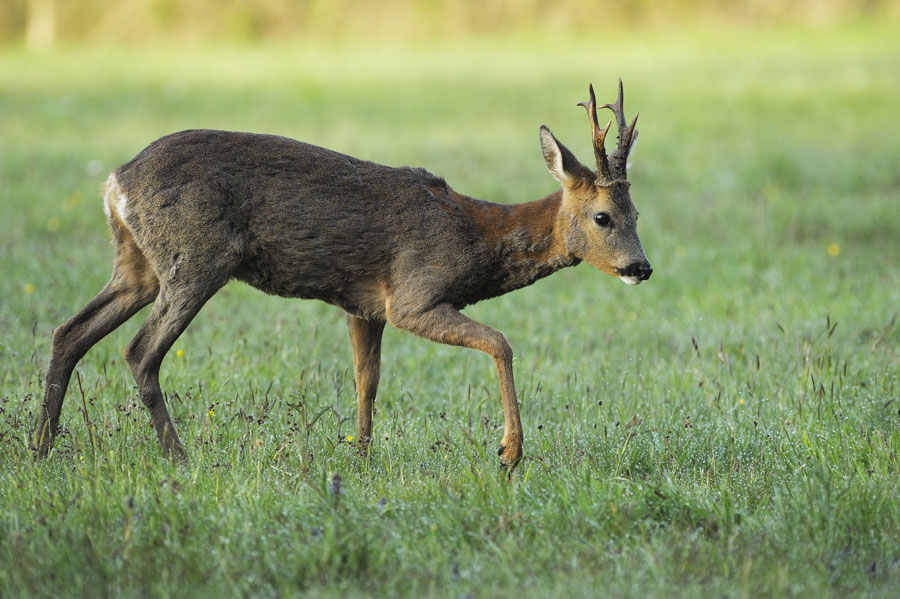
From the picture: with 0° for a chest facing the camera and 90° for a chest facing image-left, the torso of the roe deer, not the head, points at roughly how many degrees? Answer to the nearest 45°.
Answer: approximately 270°

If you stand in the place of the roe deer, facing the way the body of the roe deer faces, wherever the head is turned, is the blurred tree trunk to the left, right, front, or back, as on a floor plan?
left
